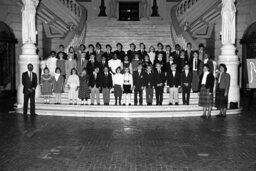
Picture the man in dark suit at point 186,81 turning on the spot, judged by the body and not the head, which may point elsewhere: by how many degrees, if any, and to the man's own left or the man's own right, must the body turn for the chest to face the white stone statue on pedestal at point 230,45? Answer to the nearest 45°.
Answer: approximately 135° to the man's own left

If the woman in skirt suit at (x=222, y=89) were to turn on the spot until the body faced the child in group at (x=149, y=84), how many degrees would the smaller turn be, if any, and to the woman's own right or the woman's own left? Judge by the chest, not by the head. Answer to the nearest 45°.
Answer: approximately 45° to the woman's own right

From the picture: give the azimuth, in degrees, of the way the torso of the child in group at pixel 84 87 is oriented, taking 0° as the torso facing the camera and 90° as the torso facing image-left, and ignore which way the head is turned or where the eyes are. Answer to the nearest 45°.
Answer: approximately 0°

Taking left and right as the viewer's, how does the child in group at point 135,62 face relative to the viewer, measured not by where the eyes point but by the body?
facing the viewer

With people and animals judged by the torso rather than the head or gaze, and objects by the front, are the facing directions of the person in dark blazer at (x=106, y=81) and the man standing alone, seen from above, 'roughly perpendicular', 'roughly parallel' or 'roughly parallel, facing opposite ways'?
roughly parallel

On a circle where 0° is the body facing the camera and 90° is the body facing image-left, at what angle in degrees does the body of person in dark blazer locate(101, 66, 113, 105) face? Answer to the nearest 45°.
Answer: approximately 0°

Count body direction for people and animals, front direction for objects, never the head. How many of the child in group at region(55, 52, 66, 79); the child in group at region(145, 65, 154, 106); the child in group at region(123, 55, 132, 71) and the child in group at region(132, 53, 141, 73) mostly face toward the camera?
4

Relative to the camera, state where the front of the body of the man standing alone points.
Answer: toward the camera

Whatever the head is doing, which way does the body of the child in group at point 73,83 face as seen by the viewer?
toward the camera

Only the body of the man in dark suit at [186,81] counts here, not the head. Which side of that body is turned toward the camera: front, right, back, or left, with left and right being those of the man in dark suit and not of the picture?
front

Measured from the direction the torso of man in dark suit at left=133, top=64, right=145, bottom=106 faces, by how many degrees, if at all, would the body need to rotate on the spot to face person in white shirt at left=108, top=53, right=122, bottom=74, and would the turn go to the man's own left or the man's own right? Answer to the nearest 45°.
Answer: approximately 135° to the man's own right
